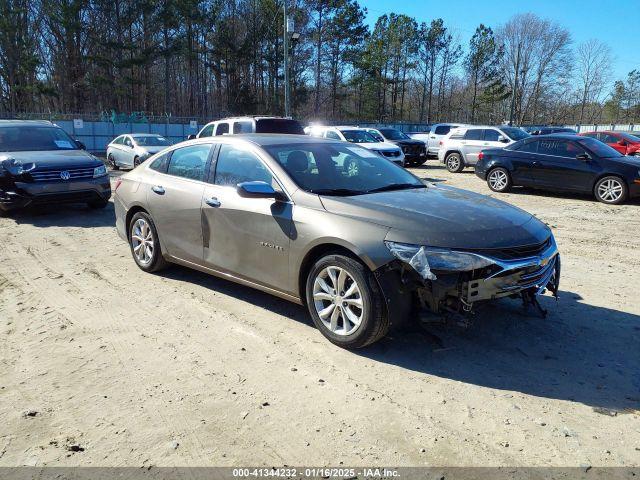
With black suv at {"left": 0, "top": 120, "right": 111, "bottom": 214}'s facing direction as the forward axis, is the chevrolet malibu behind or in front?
in front

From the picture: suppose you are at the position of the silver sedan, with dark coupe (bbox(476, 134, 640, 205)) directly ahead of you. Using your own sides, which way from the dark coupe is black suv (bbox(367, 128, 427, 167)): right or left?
left

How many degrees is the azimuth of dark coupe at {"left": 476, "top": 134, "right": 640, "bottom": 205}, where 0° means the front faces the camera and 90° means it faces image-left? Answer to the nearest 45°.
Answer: approximately 270°

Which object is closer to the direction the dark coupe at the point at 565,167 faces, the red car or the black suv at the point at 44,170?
the red car

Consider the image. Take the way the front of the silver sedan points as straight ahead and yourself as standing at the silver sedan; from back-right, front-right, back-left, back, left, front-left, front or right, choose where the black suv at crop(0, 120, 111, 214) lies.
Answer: front-right

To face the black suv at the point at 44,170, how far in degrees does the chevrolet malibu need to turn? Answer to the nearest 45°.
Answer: approximately 180°

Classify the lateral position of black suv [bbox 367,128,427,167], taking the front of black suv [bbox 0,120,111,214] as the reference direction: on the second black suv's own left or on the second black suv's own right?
on the second black suv's own left

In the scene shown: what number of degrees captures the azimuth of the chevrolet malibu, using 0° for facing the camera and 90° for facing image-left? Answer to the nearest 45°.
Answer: approximately 315°

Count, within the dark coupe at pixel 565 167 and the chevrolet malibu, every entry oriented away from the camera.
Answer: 0

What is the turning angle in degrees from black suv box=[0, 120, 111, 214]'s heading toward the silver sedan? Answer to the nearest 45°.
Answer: approximately 135° to its left
